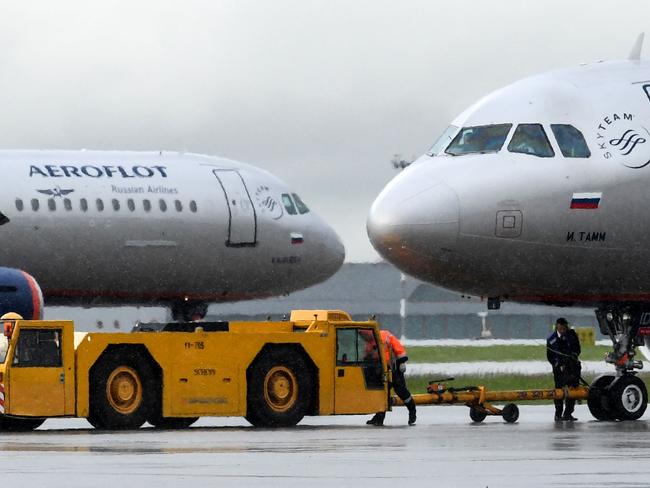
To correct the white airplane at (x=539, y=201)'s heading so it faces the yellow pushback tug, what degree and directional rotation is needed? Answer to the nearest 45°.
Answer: approximately 45° to its right

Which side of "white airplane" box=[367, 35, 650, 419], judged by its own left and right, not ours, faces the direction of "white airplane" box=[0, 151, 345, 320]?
right

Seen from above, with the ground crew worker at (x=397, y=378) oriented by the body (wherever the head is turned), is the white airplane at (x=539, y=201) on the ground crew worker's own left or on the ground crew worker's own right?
on the ground crew worker's own right
